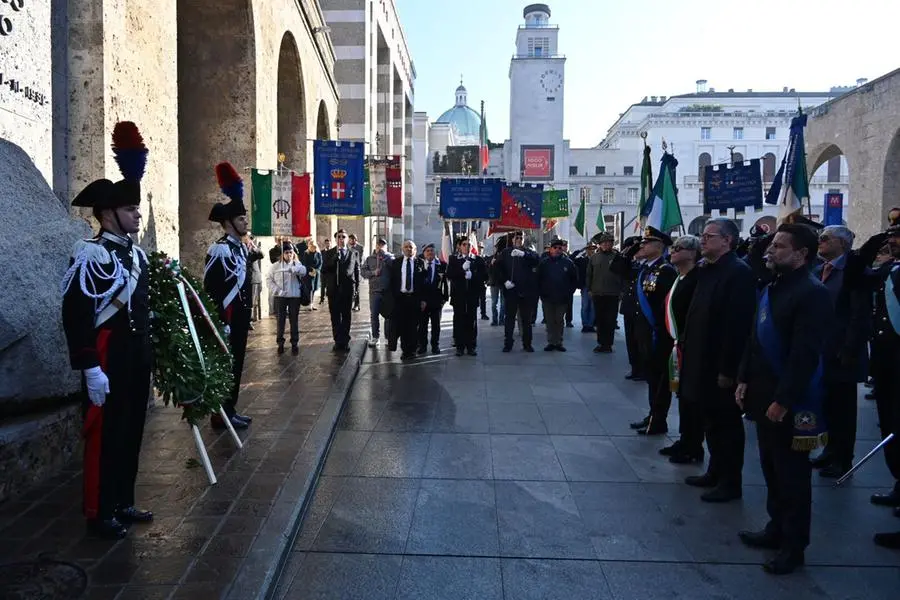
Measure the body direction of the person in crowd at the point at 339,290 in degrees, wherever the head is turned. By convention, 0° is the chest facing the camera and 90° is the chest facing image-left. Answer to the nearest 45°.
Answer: approximately 0°

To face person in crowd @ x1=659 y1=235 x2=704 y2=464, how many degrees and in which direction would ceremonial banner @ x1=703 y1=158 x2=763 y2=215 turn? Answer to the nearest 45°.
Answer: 0° — it already faces them

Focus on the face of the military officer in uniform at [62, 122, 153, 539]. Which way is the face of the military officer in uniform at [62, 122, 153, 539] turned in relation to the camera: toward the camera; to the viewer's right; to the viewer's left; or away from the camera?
to the viewer's right

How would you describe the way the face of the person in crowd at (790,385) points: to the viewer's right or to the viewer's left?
to the viewer's left

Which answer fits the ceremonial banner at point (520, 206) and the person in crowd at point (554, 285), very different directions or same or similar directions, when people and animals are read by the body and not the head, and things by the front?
same or similar directions

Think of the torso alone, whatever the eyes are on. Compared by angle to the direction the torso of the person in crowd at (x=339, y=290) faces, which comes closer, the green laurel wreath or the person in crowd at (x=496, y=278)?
the green laurel wreath

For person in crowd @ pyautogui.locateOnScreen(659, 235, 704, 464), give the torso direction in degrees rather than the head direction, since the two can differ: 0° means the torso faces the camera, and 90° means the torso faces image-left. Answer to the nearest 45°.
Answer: approximately 90°

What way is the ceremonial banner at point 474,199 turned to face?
toward the camera

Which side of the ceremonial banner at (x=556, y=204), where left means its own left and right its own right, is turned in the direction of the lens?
front

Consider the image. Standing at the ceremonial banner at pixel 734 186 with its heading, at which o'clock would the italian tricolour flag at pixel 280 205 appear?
The italian tricolour flag is roughly at 2 o'clock from the ceremonial banner.

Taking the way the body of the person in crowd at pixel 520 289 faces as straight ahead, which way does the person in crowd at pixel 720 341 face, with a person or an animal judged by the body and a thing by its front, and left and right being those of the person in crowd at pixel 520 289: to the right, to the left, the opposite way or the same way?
to the right

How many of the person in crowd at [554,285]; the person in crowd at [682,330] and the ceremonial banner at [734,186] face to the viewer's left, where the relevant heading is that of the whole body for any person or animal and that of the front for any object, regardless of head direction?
1

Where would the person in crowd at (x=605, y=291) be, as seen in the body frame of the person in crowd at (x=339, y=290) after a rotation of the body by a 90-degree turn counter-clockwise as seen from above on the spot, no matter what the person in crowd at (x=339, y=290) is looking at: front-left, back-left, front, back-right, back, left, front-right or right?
front
